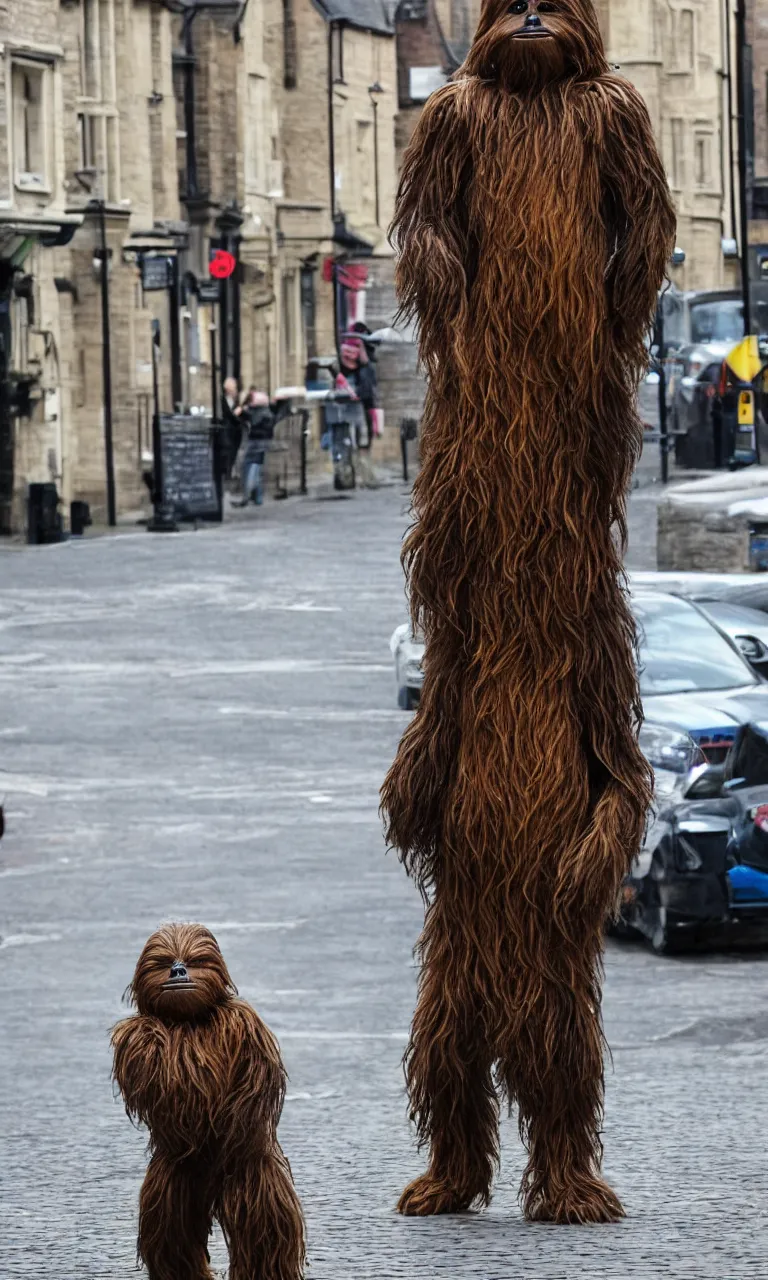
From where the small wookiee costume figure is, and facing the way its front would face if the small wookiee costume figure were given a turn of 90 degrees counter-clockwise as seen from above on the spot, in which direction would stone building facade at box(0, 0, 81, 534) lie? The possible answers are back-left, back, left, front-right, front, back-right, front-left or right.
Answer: left

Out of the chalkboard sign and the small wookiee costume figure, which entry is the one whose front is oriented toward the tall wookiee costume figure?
the chalkboard sign

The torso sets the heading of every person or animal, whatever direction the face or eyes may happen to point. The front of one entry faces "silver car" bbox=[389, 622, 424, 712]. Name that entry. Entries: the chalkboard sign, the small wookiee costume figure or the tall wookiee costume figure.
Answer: the chalkboard sign

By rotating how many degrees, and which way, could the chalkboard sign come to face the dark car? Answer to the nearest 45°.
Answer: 0° — it already faces it

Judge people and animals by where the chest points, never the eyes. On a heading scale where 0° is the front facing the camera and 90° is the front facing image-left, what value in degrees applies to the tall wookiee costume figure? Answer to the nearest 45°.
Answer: approximately 0°

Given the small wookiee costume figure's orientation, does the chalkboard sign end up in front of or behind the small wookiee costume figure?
behind

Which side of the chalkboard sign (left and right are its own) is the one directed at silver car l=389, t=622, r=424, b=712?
front

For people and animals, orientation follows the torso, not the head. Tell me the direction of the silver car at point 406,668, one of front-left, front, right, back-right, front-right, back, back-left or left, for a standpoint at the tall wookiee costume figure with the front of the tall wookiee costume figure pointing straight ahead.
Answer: back

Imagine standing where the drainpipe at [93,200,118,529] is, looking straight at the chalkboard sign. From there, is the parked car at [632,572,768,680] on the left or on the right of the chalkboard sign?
right

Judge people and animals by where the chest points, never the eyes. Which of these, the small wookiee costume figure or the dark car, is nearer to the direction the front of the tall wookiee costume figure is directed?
the small wookiee costume figure

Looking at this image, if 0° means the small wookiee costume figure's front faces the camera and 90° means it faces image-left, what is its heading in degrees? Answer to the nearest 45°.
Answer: approximately 0°

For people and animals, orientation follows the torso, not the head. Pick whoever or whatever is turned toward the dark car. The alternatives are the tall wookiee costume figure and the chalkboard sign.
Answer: the chalkboard sign
